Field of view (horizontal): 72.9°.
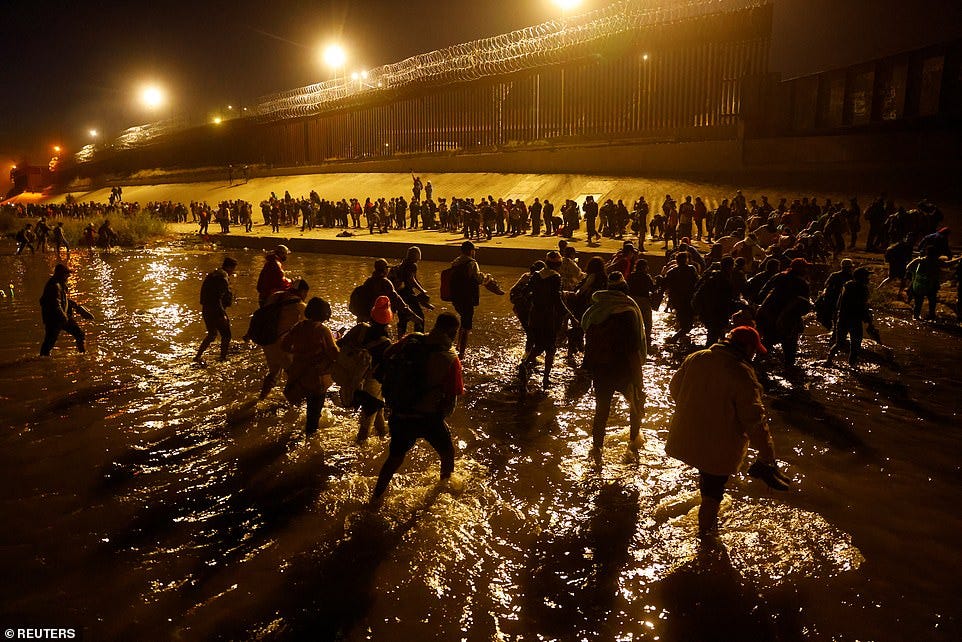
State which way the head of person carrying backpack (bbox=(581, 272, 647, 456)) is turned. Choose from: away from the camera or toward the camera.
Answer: away from the camera

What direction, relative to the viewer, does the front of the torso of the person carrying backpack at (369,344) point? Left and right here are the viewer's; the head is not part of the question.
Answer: facing away from the viewer and to the right of the viewer

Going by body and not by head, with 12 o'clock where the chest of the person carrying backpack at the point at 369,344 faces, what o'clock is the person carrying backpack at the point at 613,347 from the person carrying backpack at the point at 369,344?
the person carrying backpack at the point at 613,347 is roughly at 2 o'clock from the person carrying backpack at the point at 369,344.

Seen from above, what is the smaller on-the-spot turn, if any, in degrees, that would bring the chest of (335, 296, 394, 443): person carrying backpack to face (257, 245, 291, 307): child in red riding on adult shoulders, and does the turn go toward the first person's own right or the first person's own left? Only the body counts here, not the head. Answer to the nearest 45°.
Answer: approximately 45° to the first person's own left

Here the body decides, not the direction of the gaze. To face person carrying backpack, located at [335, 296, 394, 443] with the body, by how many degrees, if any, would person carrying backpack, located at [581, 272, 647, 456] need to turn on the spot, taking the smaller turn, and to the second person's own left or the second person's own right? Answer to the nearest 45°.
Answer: approximately 90° to the second person's own left

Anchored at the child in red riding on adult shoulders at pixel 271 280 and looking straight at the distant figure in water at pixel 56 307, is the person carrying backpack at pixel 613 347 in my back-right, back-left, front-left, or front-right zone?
back-left

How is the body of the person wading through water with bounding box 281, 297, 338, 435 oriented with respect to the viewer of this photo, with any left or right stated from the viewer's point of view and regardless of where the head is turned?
facing away from the viewer and to the right of the viewer

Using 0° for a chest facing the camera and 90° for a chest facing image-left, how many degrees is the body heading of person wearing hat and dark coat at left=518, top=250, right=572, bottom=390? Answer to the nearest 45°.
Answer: approximately 225°

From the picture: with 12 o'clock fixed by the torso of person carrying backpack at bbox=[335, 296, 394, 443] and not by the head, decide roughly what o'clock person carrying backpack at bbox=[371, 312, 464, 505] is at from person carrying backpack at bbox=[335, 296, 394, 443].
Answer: person carrying backpack at bbox=[371, 312, 464, 505] is roughly at 4 o'clock from person carrying backpack at bbox=[335, 296, 394, 443].

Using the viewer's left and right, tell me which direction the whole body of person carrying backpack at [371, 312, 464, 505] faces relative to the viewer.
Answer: facing away from the viewer and to the right of the viewer

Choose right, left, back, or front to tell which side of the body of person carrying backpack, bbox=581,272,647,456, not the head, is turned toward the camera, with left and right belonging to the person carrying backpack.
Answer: back
